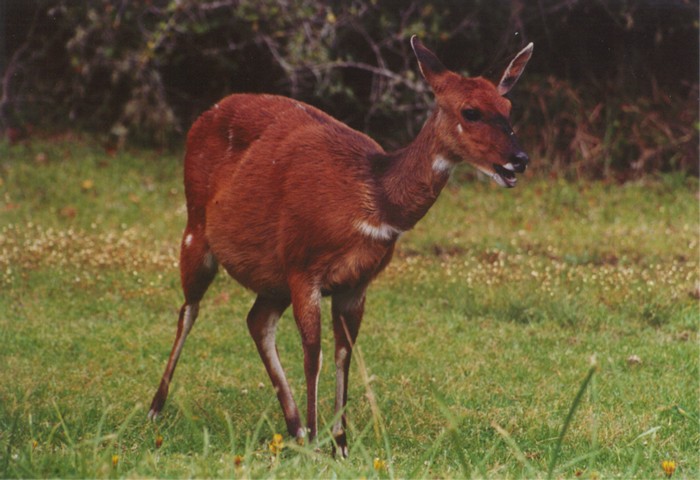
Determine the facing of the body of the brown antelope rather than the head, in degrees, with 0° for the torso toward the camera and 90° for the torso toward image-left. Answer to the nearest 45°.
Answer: approximately 315°
